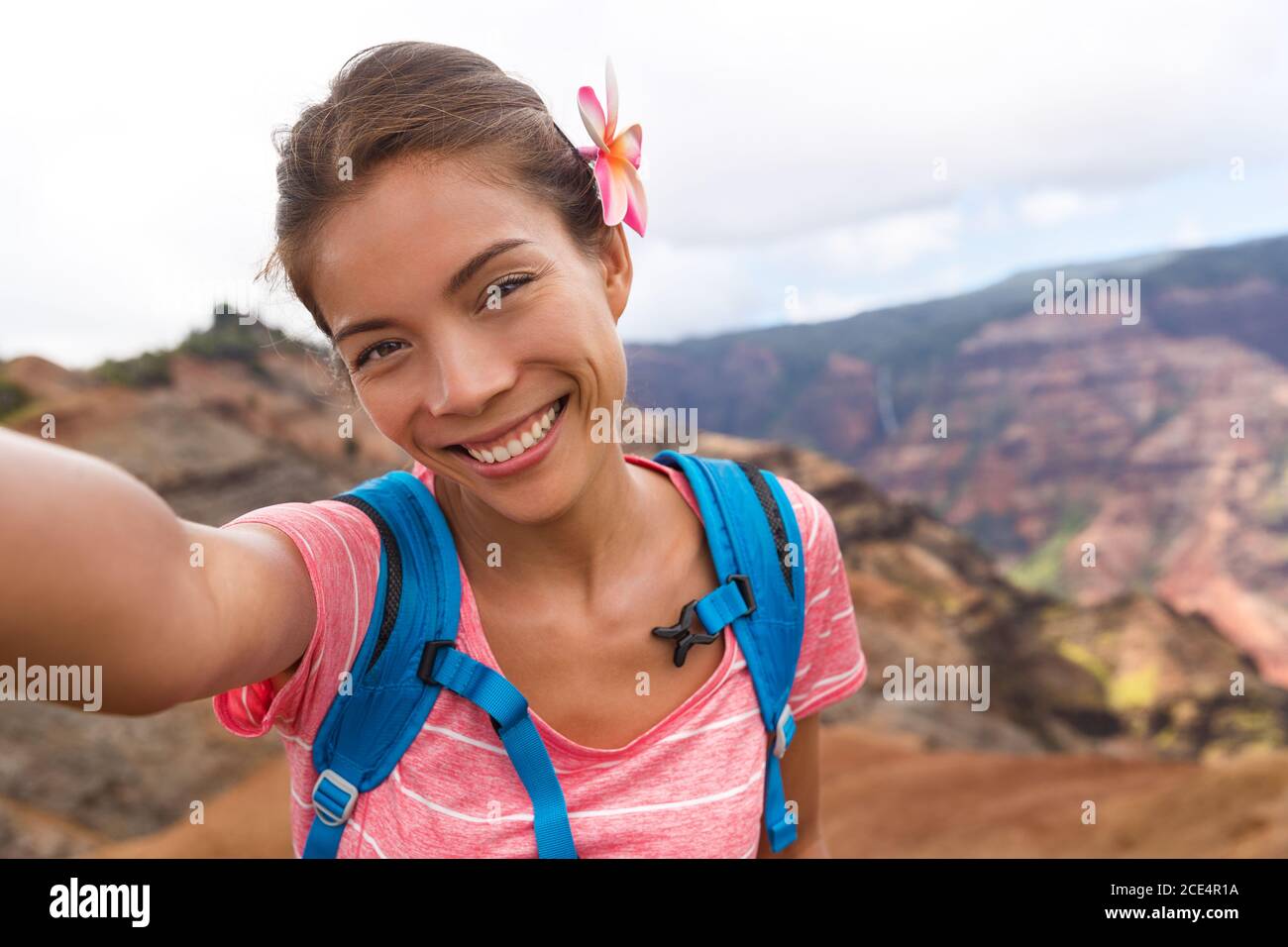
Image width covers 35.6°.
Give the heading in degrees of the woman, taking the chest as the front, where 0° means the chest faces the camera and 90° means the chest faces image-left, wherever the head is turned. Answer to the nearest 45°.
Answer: approximately 0°
